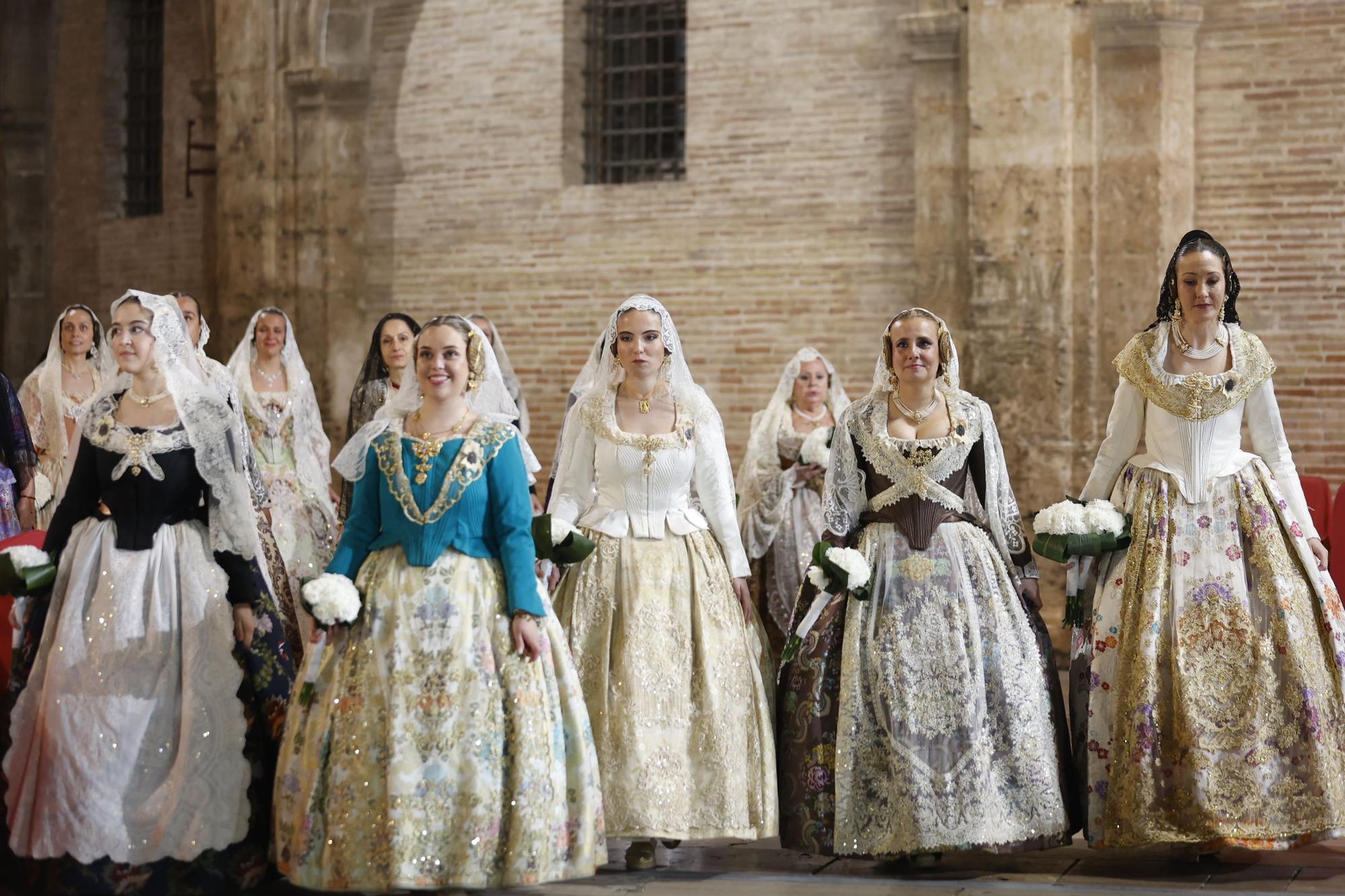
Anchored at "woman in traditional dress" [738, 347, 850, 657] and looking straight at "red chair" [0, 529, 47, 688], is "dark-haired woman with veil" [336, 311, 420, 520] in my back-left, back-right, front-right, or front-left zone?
front-right

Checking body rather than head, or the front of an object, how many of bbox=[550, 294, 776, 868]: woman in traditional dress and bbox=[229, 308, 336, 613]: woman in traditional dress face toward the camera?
2

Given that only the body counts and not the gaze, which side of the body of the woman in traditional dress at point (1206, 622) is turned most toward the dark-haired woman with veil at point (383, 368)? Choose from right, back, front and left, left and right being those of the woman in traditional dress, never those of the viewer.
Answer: right

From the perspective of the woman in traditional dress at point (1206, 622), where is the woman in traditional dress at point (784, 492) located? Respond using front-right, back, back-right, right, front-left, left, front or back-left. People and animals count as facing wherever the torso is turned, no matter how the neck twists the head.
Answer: back-right

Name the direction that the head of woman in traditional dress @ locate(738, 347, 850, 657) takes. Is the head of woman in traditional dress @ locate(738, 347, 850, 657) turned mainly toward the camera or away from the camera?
toward the camera

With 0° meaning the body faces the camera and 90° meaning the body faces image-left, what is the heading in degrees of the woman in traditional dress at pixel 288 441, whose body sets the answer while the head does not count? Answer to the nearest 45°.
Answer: approximately 0°

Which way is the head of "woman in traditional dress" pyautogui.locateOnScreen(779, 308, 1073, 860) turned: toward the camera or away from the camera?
toward the camera

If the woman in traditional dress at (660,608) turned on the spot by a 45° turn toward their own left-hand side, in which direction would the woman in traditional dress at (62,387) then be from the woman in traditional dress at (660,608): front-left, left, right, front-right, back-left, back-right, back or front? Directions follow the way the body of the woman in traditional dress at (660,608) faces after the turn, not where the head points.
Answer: back

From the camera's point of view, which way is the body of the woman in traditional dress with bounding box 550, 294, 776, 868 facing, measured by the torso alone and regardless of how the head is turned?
toward the camera

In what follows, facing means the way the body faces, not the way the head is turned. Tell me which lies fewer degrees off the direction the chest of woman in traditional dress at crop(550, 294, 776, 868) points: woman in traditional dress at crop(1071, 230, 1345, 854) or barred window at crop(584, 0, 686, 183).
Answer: the woman in traditional dress

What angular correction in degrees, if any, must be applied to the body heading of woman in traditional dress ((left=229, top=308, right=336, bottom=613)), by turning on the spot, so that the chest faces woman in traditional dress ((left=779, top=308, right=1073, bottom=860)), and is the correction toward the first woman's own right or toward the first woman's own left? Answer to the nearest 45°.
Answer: approximately 45° to the first woman's own left

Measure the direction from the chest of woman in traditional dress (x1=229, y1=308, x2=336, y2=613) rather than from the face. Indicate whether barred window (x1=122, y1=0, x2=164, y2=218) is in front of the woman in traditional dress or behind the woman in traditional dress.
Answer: behind

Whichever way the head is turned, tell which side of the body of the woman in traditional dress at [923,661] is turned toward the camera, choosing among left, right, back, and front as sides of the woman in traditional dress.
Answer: front

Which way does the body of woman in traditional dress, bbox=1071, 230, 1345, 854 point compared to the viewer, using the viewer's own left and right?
facing the viewer

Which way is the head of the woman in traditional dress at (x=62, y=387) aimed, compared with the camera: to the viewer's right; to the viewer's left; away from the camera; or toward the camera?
toward the camera

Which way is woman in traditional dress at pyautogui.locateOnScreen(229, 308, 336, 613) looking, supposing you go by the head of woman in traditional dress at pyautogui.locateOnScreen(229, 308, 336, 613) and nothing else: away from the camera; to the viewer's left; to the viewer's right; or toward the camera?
toward the camera

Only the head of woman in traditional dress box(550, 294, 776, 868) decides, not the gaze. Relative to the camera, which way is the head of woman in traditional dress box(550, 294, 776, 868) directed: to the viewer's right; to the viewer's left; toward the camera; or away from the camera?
toward the camera
